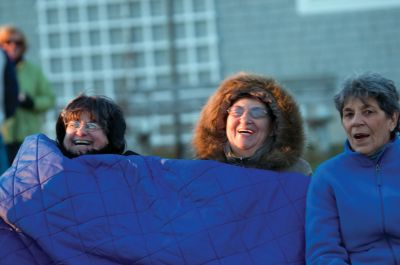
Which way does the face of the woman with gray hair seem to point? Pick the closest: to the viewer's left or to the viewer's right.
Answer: to the viewer's left

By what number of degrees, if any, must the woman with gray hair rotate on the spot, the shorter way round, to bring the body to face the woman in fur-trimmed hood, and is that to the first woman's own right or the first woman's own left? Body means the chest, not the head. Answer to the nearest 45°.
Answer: approximately 135° to the first woman's own right

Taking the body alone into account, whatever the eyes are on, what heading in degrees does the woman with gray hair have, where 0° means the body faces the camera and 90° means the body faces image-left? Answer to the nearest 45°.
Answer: approximately 0°

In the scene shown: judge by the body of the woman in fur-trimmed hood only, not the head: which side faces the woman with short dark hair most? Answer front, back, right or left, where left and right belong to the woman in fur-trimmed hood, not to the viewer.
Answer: right

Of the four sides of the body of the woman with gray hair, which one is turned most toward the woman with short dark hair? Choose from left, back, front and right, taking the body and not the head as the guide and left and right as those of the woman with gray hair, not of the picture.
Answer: right

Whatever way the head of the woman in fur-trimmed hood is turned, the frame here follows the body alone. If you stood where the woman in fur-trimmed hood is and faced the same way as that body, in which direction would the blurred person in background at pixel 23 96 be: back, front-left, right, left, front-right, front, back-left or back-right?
back-right

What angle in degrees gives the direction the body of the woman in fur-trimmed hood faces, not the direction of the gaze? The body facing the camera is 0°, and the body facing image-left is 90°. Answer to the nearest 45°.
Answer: approximately 0°

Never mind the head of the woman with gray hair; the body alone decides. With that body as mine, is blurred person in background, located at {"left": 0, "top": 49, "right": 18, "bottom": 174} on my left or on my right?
on my right

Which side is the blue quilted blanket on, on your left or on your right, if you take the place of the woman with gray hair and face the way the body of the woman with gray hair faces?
on your right

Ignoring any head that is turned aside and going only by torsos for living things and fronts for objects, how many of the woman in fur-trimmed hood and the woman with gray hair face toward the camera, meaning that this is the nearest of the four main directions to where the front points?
2

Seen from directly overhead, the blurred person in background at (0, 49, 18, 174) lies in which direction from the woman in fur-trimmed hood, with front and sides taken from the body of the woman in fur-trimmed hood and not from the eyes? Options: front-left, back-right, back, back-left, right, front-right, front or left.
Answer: back-right
